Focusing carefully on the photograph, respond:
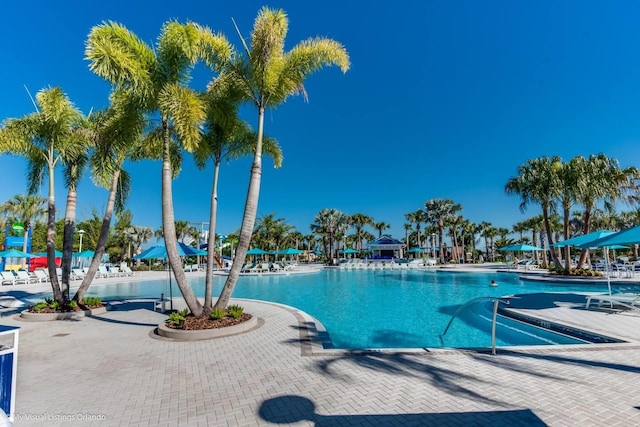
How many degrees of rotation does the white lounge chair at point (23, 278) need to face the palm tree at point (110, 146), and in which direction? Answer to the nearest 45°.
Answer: approximately 90° to its right

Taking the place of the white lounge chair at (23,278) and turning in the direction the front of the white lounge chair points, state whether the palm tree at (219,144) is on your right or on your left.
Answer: on your right

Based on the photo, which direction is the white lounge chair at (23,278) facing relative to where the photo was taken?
to the viewer's right

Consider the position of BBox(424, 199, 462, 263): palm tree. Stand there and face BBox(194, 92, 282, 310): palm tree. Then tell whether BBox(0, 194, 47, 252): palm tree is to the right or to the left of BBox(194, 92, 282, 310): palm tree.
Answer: right
